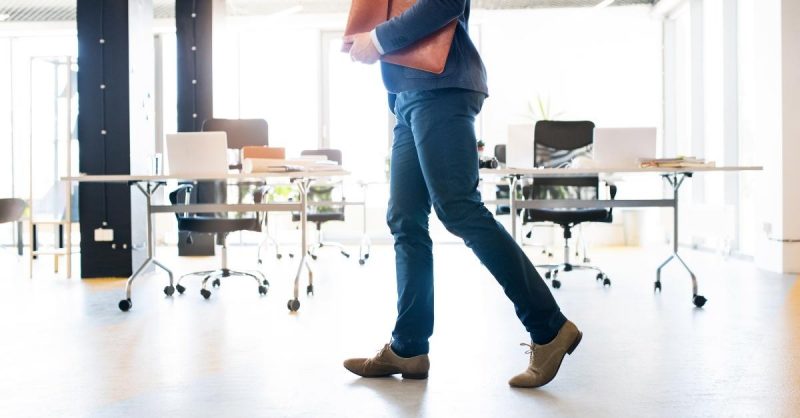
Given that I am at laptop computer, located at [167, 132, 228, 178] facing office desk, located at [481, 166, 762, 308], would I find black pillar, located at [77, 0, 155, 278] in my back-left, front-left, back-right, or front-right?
back-left

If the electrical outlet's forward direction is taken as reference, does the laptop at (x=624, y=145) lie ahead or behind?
ahead

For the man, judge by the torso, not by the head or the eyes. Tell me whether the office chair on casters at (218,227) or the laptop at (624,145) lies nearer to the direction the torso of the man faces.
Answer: the office chair on casters

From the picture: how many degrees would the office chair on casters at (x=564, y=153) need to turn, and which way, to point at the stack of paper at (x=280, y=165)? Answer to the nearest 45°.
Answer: approximately 45° to its right

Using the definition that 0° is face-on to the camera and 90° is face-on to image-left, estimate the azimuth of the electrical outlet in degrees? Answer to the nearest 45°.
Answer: approximately 0°

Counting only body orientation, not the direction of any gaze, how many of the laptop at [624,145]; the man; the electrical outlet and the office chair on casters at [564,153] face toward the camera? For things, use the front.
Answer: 2

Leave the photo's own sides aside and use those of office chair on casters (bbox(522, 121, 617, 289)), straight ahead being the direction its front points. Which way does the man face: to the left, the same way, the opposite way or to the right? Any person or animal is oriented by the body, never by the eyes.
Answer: to the right

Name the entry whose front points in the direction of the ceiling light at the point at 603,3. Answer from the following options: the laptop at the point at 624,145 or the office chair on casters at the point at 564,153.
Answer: the laptop

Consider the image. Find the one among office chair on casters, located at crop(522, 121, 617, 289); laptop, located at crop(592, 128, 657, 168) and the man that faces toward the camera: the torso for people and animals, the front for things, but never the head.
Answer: the office chair on casters

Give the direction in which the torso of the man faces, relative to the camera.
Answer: to the viewer's left

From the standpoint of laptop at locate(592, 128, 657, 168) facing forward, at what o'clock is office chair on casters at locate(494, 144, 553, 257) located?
The office chair on casters is roughly at 11 o'clock from the laptop.

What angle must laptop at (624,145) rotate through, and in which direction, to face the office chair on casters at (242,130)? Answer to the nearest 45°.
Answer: approximately 90° to its left

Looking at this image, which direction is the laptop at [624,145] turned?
away from the camera

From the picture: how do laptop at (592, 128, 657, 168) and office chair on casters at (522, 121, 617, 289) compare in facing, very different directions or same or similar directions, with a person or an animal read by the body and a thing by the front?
very different directions

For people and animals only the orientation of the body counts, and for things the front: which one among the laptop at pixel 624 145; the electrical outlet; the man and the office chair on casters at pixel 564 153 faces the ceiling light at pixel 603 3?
the laptop
